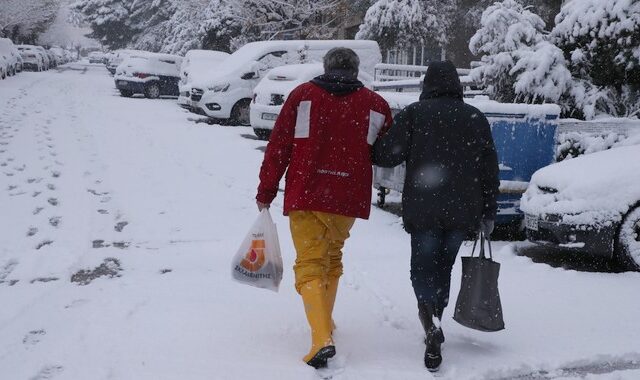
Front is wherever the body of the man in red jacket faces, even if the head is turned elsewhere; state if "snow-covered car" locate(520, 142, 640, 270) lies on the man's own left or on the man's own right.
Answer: on the man's own right

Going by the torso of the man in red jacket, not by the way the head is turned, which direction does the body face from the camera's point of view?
away from the camera

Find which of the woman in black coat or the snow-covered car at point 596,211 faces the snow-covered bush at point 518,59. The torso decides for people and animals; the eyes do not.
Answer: the woman in black coat

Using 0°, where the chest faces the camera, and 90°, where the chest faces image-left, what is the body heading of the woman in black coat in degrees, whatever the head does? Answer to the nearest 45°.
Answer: approximately 180°

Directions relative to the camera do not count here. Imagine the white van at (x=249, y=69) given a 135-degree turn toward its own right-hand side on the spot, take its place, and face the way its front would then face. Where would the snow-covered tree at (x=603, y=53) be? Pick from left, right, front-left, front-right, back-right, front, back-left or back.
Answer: back-right

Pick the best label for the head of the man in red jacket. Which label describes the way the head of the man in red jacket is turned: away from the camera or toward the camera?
away from the camera

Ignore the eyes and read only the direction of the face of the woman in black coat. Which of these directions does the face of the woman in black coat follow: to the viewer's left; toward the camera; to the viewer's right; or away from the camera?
away from the camera

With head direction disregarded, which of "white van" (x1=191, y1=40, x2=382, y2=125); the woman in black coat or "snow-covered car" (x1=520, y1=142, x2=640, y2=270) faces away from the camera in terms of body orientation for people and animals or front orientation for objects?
the woman in black coat

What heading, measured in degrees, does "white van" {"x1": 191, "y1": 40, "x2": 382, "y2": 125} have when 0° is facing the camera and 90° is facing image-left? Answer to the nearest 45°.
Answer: approximately 45°

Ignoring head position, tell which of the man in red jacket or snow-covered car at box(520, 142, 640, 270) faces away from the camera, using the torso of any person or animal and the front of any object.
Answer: the man in red jacket

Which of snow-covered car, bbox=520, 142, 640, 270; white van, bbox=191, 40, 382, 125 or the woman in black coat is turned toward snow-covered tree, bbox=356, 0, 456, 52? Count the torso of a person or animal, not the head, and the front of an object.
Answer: the woman in black coat
